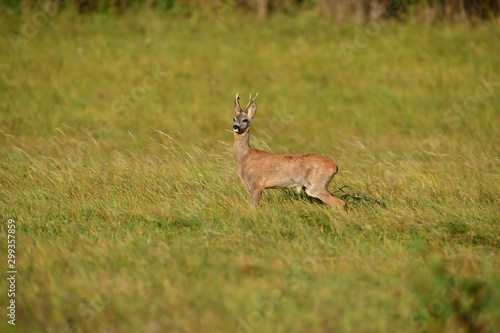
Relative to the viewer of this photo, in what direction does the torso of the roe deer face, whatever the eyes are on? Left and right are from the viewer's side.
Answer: facing to the left of the viewer
